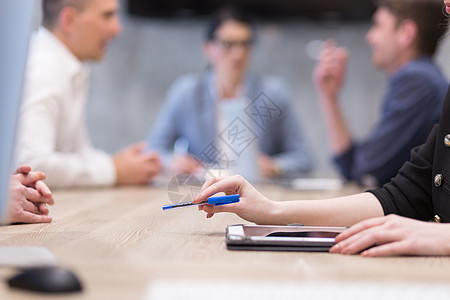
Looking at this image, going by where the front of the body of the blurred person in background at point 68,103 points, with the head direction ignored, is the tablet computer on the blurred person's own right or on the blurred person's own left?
on the blurred person's own right

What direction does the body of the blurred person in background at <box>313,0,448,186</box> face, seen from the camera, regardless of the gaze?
to the viewer's left

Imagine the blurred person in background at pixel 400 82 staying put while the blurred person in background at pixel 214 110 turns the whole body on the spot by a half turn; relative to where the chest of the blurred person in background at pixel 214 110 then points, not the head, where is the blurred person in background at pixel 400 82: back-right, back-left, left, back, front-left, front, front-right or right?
back-right

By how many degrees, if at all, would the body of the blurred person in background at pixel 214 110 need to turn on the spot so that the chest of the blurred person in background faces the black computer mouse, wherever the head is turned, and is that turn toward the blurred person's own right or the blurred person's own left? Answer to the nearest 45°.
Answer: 0° — they already face it

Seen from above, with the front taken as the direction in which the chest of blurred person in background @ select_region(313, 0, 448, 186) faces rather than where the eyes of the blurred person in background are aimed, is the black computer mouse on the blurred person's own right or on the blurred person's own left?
on the blurred person's own left

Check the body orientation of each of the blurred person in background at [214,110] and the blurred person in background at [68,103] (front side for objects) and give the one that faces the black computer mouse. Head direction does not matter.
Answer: the blurred person in background at [214,110]

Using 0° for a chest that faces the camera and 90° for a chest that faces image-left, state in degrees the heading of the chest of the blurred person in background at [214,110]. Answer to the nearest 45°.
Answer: approximately 0°

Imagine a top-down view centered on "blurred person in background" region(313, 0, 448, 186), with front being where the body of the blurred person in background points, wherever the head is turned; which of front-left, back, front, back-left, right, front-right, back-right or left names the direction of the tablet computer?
left

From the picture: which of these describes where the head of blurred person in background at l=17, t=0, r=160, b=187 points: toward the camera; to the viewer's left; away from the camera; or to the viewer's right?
to the viewer's right

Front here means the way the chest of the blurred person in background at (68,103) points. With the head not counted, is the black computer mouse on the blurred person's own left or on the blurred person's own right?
on the blurred person's own right

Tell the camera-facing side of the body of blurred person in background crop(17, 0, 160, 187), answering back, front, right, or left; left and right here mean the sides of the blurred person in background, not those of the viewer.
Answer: right
